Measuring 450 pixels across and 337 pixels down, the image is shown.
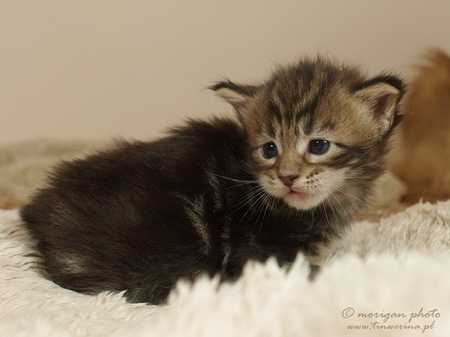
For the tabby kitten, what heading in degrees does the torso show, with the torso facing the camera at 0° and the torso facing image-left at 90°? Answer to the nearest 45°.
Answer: approximately 270°
